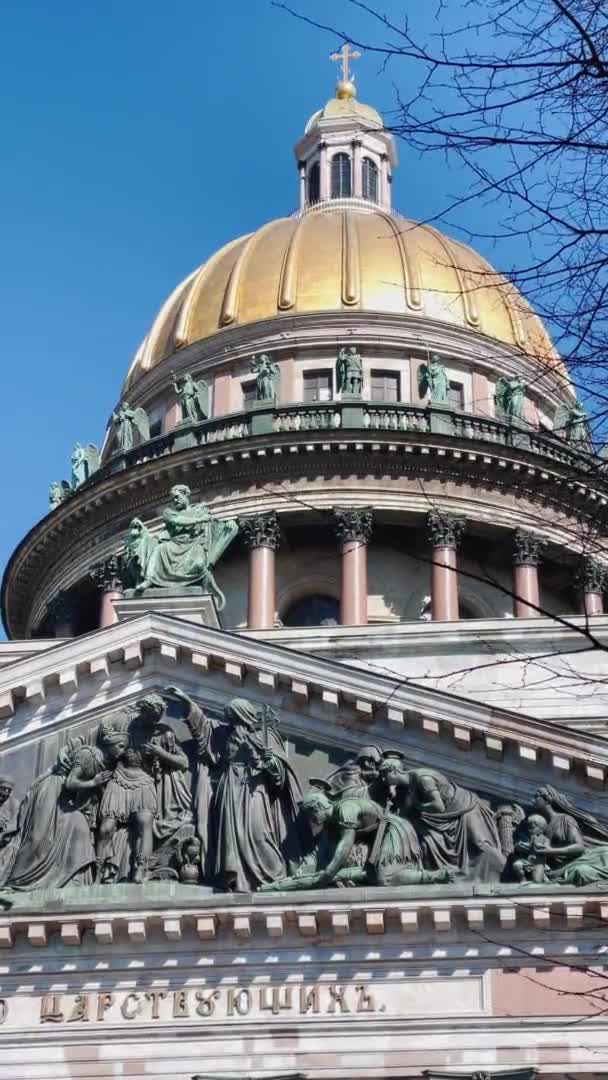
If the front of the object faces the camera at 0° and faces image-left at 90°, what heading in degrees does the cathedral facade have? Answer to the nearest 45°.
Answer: approximately 0°
